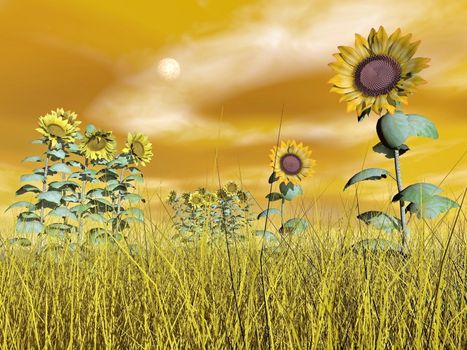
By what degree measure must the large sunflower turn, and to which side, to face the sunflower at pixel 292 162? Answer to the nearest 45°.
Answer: approximately 135° to its right

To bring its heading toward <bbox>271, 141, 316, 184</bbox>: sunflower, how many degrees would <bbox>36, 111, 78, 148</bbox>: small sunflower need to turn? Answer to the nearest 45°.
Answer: approximately 45° to its left

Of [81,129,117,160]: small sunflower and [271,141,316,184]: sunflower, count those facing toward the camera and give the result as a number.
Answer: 2

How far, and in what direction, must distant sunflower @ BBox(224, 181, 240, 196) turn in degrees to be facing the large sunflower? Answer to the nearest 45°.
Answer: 0° — it already faces it

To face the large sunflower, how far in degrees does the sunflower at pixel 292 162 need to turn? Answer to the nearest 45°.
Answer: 0° — it already faces it

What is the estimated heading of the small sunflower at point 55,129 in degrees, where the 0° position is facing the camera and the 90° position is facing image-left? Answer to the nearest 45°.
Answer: approximately 0°

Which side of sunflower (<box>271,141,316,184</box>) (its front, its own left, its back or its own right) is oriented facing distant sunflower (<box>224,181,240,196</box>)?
back

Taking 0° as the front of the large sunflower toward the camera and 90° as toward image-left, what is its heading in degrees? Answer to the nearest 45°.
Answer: approximately 0°

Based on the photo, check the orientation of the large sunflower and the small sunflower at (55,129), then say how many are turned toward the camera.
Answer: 2
